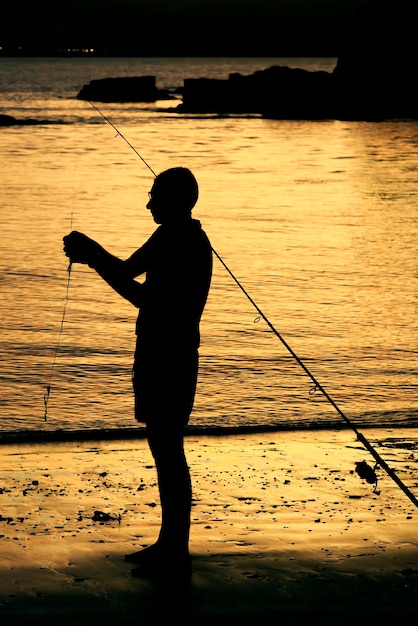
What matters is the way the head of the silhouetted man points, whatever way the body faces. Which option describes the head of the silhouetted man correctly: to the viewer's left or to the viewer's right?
to the viewer's left

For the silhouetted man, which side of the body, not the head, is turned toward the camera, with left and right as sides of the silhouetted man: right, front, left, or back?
left
